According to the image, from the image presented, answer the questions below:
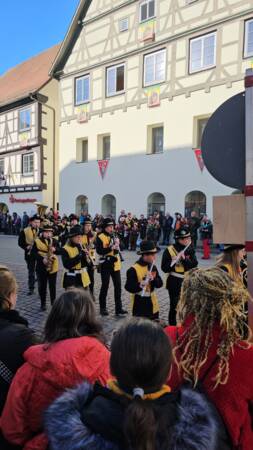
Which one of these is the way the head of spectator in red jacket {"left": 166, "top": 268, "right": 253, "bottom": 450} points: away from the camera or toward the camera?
away from the camera

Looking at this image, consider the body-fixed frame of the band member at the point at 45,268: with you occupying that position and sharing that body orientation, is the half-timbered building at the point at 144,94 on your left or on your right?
on your left

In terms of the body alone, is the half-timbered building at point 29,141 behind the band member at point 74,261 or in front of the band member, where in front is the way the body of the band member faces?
behind

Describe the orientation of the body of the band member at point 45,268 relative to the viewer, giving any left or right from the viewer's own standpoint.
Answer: facing the viewer and to the right of the viewer

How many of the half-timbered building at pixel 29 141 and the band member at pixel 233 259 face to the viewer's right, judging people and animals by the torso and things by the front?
1

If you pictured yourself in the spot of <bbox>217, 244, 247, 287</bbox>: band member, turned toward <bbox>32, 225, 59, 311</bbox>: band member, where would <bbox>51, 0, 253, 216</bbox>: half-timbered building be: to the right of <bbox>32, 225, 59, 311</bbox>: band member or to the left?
right

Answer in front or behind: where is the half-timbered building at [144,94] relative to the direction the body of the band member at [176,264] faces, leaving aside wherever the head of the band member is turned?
behind

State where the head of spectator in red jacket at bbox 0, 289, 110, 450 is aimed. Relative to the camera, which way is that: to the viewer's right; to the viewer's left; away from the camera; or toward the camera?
away from the camera

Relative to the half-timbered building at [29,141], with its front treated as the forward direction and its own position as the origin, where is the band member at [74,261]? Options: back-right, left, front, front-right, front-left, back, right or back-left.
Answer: front-left

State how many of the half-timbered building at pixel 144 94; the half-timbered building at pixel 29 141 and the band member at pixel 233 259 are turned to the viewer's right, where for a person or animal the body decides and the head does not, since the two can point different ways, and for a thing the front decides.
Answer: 1

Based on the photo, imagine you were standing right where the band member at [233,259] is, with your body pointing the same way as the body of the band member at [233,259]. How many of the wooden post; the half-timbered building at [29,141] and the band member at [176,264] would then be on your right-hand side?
1

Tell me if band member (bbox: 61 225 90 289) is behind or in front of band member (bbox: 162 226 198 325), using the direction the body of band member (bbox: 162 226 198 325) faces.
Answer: behind
